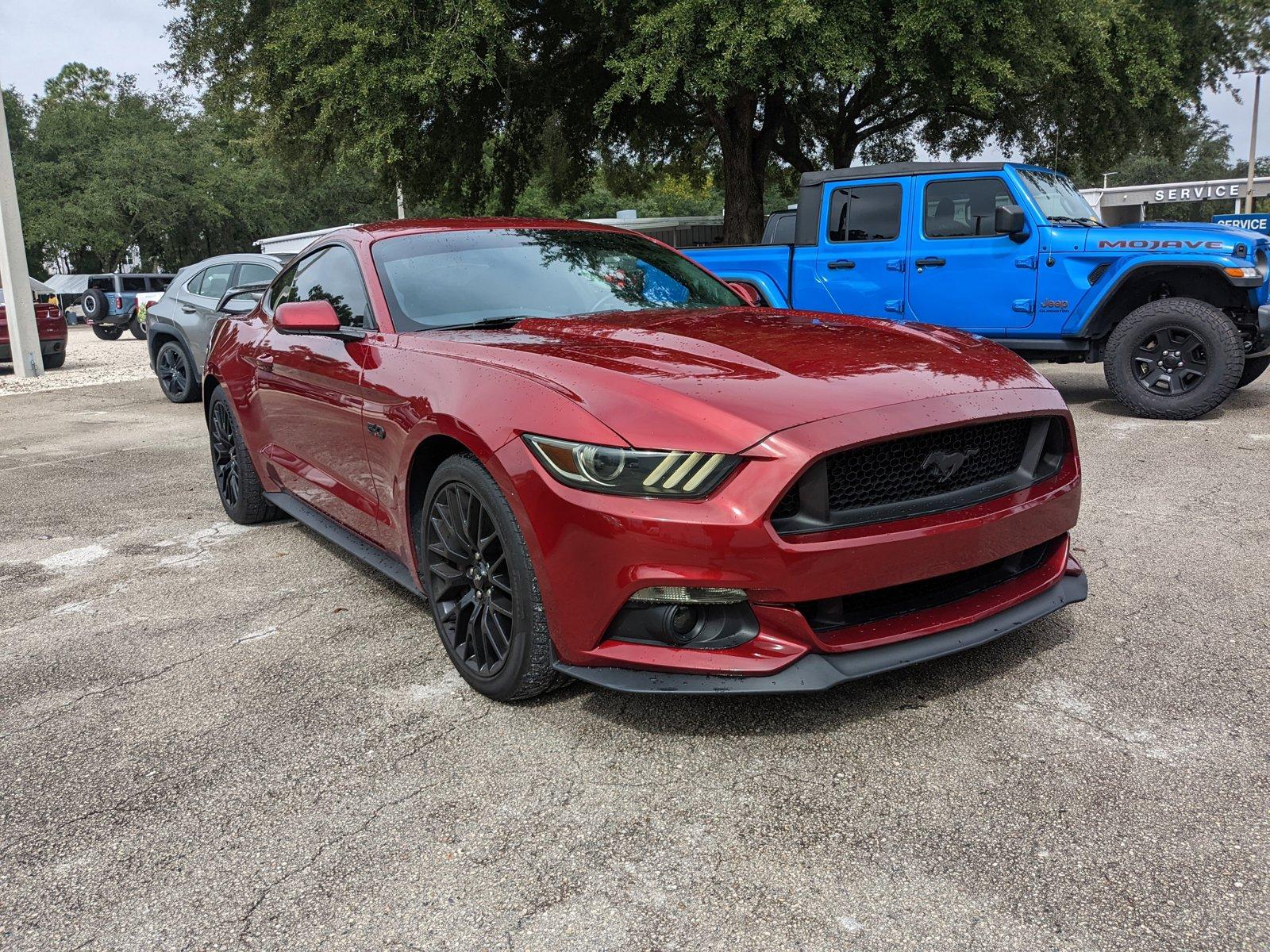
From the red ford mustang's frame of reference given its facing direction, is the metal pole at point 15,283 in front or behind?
behind

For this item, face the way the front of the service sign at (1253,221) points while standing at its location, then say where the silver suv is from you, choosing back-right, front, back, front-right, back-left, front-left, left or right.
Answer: front-right

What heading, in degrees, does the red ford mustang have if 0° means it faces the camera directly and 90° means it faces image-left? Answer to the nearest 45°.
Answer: approximately 315°

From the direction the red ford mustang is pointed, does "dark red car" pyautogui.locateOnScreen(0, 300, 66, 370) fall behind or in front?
behind

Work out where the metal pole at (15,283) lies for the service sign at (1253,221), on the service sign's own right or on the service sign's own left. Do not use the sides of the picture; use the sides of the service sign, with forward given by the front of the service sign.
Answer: on the service sign's own right

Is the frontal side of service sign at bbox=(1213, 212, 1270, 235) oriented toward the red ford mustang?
yes

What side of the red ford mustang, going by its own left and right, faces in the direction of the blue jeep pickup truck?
left

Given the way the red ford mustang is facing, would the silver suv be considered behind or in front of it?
behind

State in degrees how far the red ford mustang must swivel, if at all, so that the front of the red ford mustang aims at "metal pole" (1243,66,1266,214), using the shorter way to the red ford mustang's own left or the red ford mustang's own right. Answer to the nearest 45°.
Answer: approximately 90° to the red ford mustang's own left
